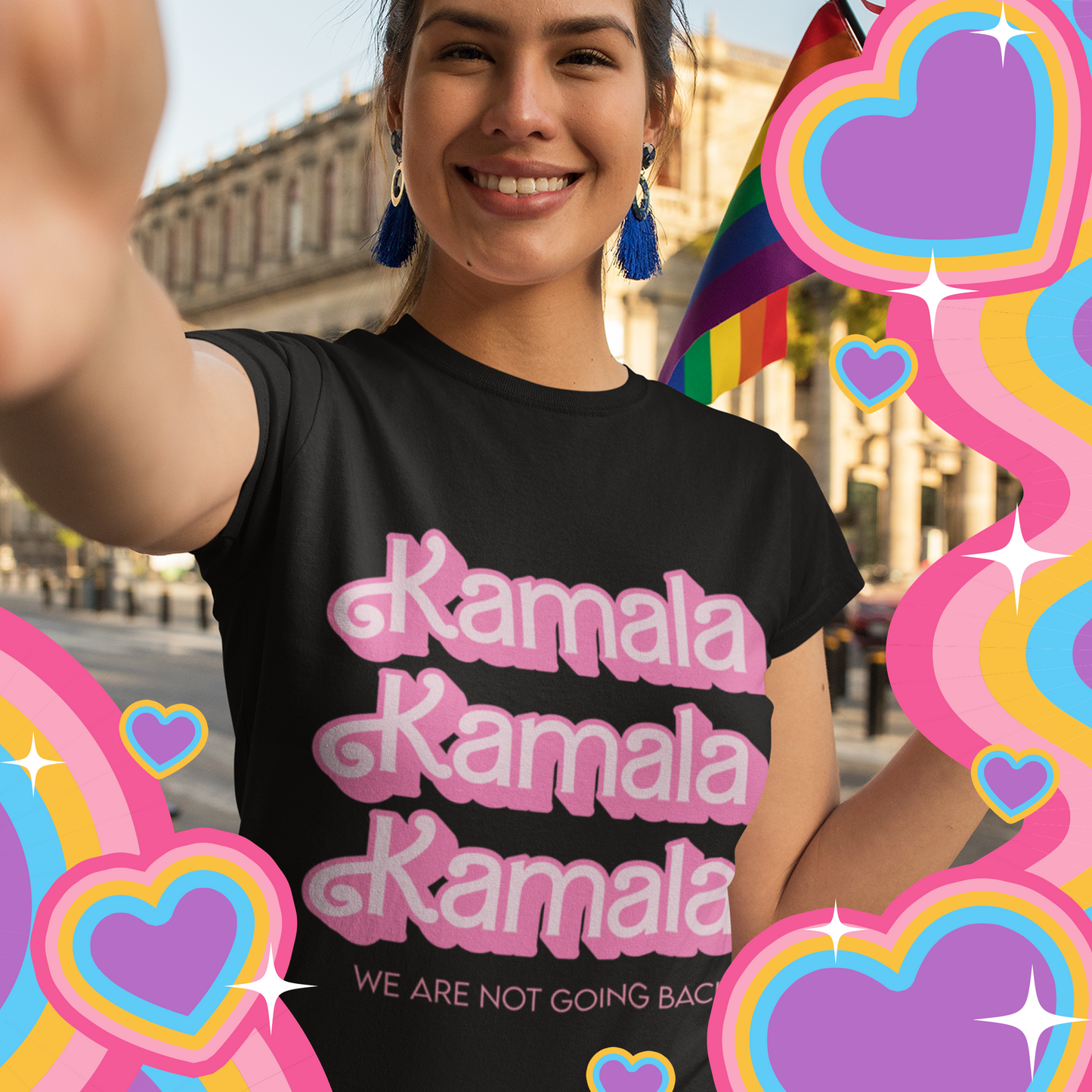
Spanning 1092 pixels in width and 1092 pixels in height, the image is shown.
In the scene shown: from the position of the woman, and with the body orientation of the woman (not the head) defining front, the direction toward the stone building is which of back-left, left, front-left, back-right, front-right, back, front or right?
back

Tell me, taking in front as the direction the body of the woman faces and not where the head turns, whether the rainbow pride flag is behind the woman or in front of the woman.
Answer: behind

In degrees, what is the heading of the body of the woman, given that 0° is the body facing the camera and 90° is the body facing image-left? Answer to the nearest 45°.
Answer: approximately 0°

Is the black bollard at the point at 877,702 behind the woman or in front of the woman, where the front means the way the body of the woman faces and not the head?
behind
